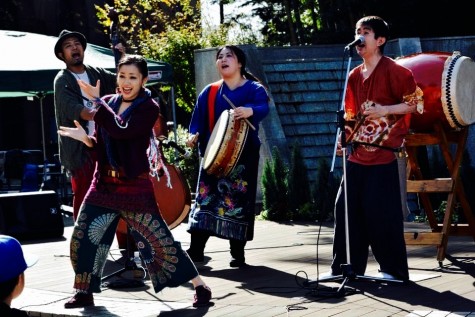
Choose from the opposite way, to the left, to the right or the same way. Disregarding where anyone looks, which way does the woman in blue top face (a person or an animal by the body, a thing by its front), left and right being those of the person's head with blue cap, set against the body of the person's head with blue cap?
the opposite way

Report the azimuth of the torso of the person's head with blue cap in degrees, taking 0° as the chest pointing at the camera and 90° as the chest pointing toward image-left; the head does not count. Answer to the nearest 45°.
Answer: approximately 225°

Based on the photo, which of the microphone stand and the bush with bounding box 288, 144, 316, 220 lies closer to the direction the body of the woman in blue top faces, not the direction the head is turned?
the microphone stand

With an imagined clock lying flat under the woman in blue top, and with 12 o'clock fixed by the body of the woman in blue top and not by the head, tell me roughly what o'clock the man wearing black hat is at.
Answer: The man wearing black hat is roughly at 2 o'clock from the woman in blue top.

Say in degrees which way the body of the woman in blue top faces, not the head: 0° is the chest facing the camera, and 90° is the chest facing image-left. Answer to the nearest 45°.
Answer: approximately 45°

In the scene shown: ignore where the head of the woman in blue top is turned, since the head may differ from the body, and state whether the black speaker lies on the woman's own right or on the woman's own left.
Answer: on the woman's own right

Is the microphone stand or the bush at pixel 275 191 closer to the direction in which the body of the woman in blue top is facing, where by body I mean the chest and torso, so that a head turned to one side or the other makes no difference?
the microphone stand
